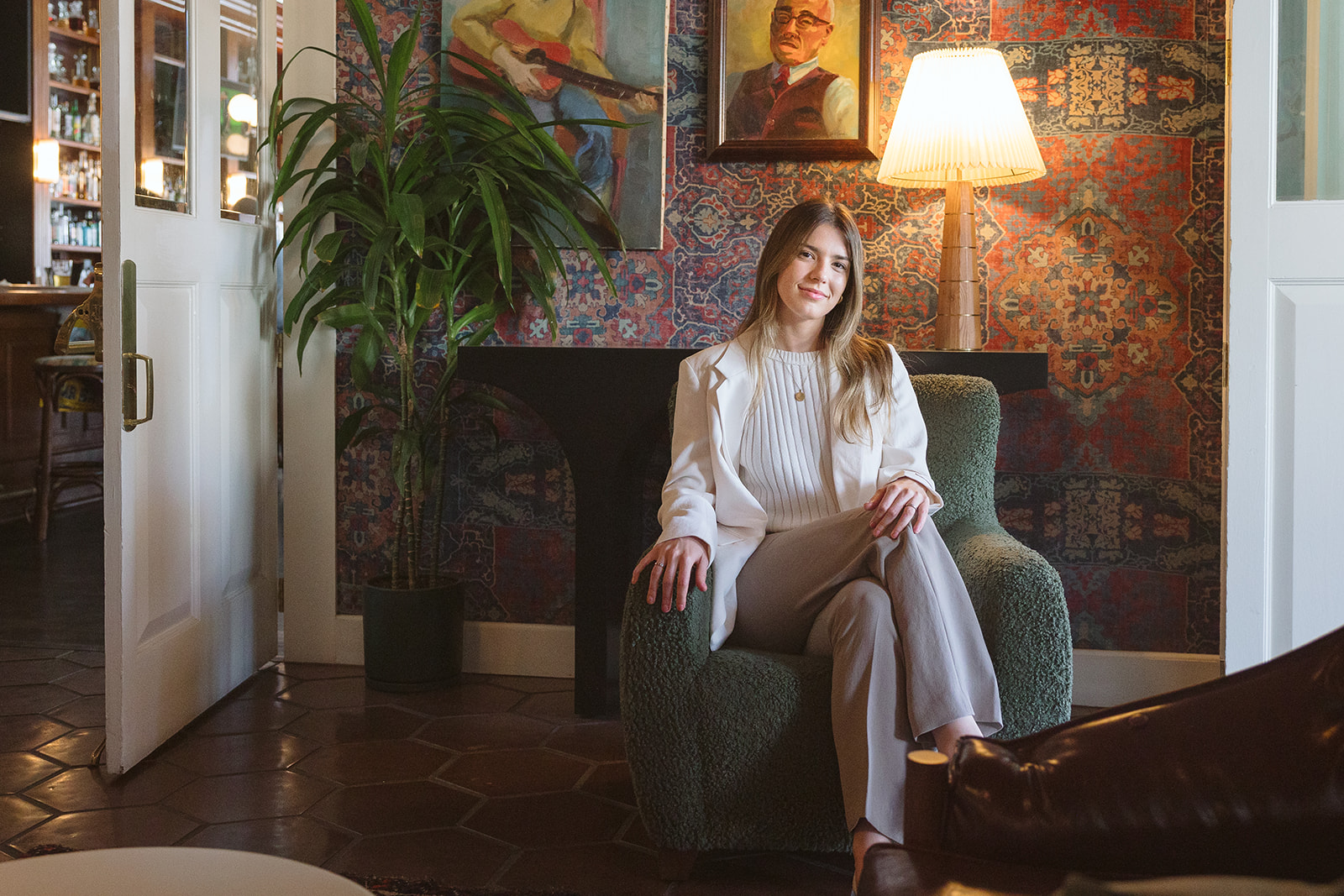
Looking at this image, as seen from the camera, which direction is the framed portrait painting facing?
toward the camera

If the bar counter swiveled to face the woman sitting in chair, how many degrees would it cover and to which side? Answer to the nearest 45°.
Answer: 0° — it already faces them

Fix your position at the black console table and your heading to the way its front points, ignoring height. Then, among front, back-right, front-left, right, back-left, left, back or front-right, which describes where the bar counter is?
back-right

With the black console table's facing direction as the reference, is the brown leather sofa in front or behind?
in front

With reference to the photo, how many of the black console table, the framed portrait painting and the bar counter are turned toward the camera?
3

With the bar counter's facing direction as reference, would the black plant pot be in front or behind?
in front

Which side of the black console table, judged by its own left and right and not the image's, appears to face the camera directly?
front
